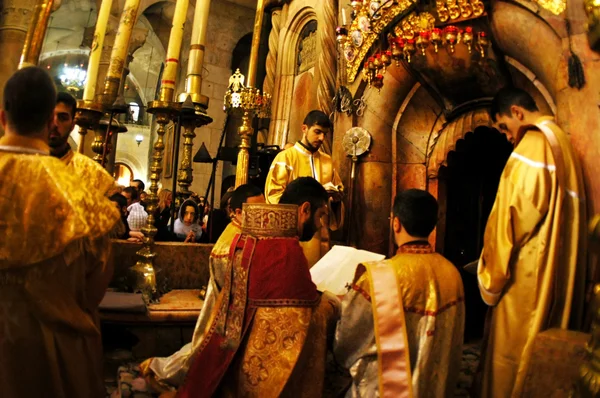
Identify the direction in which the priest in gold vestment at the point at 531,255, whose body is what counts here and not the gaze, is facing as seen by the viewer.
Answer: to the viewer's left

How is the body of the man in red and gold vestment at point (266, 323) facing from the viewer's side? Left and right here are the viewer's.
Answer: facing away from the viewer and to the right of the viewer

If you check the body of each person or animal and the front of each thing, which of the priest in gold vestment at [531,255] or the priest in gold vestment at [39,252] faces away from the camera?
the priest in gold vestment at [39,252]

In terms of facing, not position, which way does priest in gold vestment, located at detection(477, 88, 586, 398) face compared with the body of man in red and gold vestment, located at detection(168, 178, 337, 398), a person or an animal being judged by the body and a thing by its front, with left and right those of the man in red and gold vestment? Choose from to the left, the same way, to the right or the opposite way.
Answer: to the left

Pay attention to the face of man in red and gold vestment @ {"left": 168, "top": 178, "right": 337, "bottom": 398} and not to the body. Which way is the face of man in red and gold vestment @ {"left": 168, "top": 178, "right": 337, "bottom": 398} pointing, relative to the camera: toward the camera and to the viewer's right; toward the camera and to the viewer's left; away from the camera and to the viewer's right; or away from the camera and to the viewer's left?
away from the camera and to the viewer's right

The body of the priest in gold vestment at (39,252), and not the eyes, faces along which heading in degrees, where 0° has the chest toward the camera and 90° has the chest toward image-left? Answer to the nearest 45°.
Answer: approximately 180°

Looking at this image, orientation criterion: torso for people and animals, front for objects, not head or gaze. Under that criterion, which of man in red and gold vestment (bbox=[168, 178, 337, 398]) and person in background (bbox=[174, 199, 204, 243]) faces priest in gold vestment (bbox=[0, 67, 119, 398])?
the person in background

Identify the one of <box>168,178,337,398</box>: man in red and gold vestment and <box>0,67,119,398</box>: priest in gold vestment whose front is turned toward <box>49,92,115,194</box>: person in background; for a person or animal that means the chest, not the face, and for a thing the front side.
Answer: the priest in gold vestment
